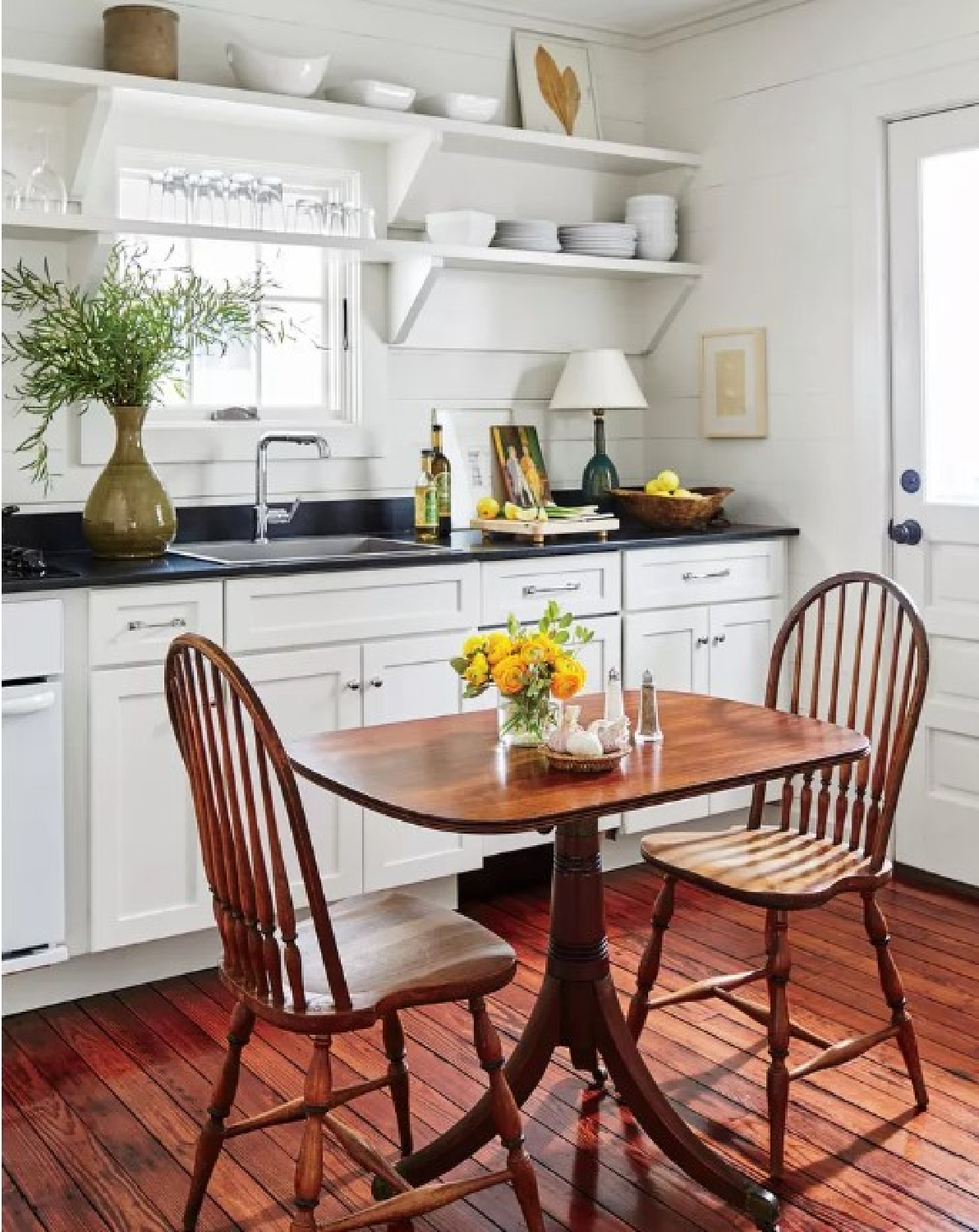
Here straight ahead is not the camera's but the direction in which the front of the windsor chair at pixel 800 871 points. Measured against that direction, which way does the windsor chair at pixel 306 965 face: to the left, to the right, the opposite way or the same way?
the opposite way

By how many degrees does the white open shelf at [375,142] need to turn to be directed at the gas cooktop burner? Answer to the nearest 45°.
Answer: approximately 90° to its right

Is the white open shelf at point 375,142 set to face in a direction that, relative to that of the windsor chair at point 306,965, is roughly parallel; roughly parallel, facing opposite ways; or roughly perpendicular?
roughly perpendicular

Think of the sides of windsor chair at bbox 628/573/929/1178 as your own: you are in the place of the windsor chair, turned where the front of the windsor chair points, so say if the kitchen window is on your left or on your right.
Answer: on your right

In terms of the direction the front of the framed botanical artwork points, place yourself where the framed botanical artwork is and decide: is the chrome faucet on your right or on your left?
on your right

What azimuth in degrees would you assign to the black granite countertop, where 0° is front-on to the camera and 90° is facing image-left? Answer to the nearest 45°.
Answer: approximately 315°

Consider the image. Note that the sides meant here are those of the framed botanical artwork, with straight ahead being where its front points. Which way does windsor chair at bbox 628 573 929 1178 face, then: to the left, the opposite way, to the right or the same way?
to the right

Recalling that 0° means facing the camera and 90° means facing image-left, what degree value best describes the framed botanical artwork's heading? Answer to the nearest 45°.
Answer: approximately 315°

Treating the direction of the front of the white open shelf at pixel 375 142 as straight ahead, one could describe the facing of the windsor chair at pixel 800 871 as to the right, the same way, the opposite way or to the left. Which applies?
to the right

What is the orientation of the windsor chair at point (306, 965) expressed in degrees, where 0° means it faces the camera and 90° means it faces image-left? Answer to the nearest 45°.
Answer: approximately 225°
